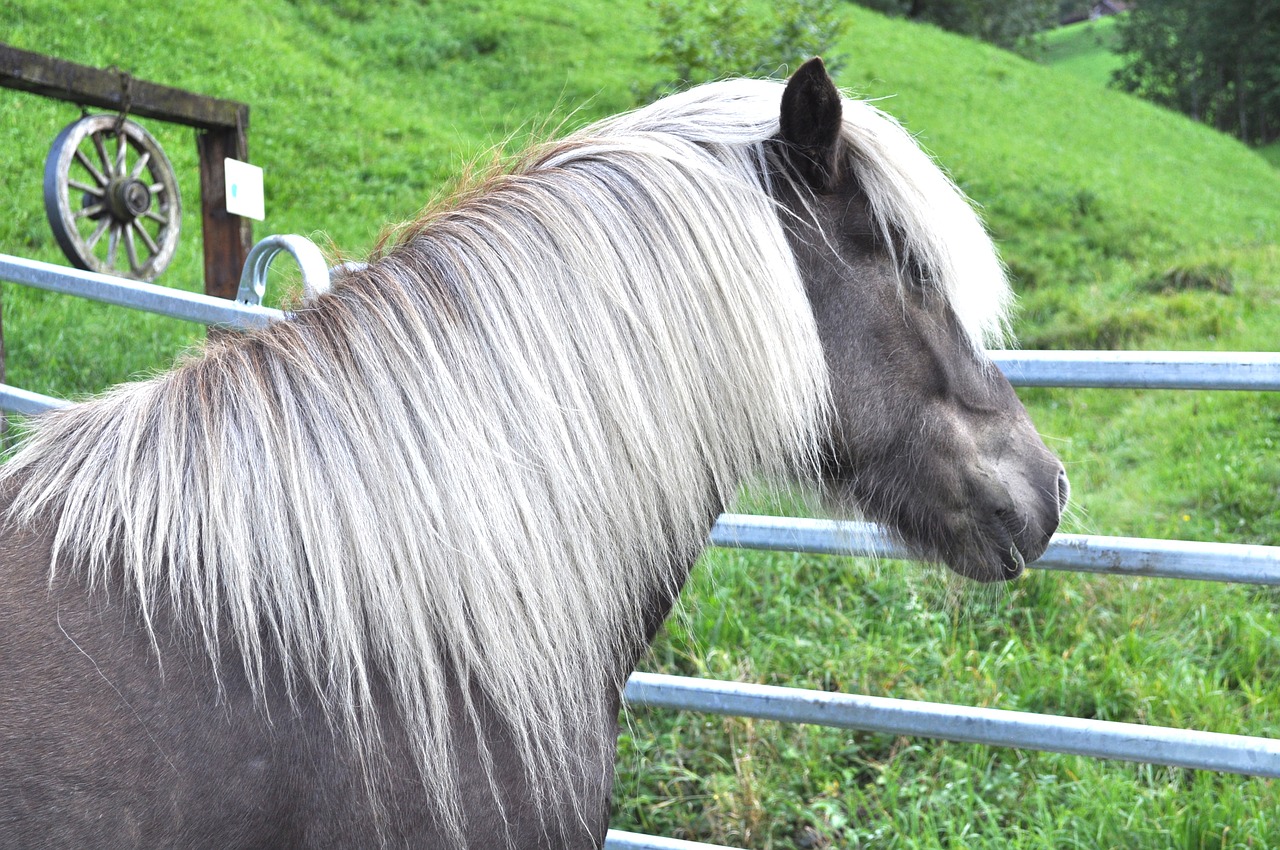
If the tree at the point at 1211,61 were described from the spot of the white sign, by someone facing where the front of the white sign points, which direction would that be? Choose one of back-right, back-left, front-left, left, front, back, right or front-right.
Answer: left

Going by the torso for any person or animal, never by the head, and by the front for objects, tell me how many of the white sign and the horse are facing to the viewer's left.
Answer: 0

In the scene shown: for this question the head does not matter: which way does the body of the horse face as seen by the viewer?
to the viewer's right

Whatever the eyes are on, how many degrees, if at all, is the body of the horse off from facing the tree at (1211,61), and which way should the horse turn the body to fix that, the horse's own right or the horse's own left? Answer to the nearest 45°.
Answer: approximately 45° to the horse's own left

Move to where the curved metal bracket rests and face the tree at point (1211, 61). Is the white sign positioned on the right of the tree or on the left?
left

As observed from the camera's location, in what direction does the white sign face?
facing the viewer and to the right of the viewer
